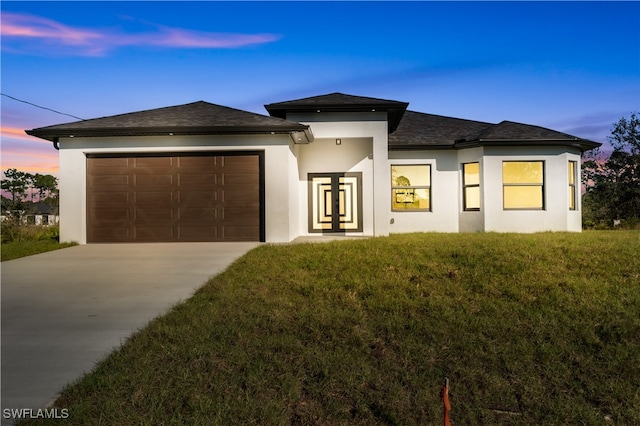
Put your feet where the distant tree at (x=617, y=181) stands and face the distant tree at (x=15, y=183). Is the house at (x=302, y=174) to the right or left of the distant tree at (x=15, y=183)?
left

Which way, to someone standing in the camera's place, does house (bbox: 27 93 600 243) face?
facing the viewer

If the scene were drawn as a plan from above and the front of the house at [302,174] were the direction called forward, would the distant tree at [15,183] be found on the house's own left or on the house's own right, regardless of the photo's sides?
on the house's own right

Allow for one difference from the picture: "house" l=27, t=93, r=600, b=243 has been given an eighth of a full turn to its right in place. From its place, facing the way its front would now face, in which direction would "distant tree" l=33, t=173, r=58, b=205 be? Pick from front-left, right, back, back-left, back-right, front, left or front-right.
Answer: right

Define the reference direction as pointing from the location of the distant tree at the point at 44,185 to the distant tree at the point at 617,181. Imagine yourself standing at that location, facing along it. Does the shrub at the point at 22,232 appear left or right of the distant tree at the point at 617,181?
right

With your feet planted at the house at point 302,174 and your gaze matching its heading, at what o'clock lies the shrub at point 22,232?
The shrub is roughly at 3 o'clock from the house.

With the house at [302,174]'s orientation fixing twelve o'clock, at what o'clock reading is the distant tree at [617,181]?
The distant tree is roughly at 8 o'clock from the house.
